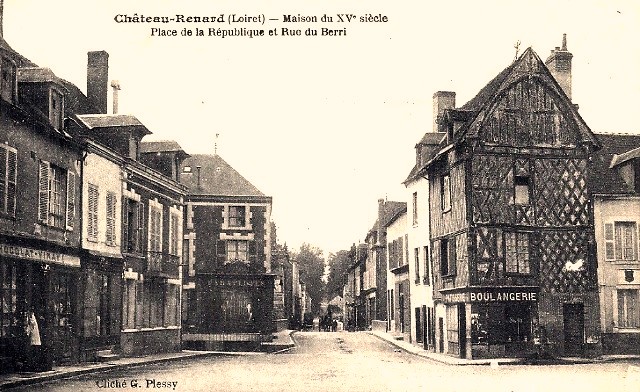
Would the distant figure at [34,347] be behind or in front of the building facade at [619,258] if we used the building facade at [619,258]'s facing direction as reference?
in front

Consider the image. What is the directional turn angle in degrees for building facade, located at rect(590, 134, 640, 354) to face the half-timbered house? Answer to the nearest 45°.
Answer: approximately 45° to its right

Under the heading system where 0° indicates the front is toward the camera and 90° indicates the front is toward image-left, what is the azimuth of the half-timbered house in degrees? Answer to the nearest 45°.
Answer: approximately 0°

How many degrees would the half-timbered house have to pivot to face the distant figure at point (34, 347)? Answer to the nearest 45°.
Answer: approximately 45° to its right

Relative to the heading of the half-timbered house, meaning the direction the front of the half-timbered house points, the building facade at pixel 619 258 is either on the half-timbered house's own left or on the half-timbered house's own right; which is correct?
on the half-timbered house's own left

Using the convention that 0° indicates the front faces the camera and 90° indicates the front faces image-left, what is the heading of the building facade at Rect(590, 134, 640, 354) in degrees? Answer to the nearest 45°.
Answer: approximately 0°

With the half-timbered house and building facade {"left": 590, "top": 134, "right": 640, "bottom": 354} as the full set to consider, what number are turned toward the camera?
2

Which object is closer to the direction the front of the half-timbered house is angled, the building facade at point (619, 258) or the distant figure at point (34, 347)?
the distant figure
